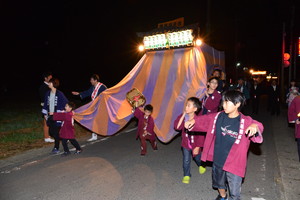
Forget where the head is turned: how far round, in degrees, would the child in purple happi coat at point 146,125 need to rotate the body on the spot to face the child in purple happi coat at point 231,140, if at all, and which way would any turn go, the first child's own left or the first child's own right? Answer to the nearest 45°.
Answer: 0° — they already face them

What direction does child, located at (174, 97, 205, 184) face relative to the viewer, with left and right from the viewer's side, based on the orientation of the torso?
facing the viewer and to the left of the viewer

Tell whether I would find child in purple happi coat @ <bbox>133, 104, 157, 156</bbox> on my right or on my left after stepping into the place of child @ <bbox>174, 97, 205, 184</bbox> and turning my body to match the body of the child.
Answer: on my right

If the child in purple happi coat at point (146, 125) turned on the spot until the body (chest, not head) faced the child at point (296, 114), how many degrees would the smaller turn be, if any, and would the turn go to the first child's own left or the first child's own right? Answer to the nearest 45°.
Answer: approximately 90° to the first child's own left

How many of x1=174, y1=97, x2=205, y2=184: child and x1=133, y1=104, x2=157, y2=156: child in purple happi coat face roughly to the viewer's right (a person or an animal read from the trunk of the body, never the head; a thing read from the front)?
0

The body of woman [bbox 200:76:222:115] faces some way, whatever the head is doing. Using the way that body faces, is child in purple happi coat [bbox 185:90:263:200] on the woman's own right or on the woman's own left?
on the woman's own left

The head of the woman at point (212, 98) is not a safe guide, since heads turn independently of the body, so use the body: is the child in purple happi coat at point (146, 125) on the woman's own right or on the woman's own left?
on the woman's own right

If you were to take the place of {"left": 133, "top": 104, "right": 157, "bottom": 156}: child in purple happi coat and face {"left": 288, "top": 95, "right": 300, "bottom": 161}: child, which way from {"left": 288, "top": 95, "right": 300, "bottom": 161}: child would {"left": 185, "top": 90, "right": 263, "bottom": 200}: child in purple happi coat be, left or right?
right

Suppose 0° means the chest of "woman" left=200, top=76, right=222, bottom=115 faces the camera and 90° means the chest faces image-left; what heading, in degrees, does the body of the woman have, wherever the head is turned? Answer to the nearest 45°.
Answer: approximately 45°

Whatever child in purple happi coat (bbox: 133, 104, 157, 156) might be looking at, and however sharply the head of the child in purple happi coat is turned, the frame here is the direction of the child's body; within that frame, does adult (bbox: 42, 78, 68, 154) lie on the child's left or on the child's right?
on the child's right

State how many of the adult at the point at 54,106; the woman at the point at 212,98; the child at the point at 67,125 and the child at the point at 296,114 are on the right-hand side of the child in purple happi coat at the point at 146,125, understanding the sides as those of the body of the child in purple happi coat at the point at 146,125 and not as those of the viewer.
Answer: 2
